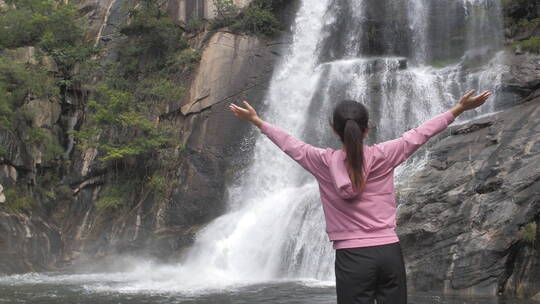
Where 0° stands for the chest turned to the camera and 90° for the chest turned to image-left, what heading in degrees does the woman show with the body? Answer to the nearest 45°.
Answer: approximately 180°

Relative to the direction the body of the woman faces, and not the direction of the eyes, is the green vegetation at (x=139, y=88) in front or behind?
in front

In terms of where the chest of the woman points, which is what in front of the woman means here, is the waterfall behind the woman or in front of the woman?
in front

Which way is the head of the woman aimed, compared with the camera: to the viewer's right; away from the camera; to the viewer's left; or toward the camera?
away from the camera
